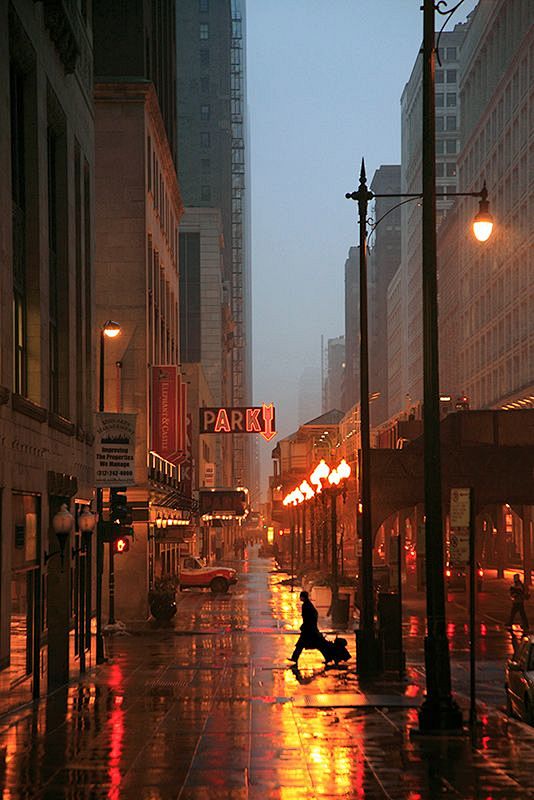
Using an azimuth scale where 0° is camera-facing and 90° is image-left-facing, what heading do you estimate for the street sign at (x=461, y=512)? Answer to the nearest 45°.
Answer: approximately 0°

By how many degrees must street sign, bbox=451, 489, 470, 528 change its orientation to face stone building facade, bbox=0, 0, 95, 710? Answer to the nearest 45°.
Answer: approximately 135° to its right

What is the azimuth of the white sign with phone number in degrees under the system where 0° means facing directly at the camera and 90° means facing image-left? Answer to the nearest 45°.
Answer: approximately 0°

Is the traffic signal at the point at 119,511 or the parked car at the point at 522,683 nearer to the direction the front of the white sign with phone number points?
the parked car

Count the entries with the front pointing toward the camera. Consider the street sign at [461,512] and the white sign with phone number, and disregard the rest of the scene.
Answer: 2

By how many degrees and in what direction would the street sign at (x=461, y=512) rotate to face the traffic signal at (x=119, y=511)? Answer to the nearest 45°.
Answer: approximately 135° to its right

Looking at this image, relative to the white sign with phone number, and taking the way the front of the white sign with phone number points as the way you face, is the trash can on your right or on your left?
on your left

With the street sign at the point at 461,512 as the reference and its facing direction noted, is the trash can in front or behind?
behind
